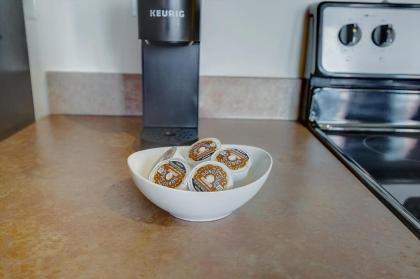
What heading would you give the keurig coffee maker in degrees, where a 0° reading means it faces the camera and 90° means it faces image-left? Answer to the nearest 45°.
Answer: approximately 0°

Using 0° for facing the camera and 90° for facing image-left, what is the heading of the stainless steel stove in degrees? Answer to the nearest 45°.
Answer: approximately 0°

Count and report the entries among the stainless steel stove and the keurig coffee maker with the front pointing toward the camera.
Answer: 2
